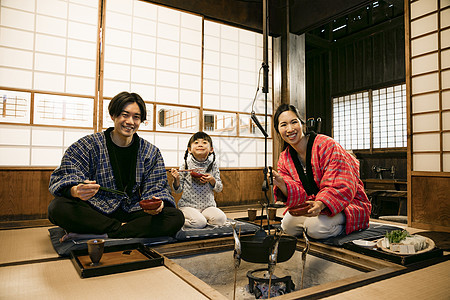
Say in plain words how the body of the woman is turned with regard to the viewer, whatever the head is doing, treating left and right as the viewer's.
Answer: facing the viewer and to the left of the viewer

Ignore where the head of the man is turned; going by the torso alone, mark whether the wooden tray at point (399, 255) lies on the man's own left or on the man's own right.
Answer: on the man's own left

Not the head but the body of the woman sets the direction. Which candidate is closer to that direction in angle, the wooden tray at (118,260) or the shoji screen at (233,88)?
the wooden tray

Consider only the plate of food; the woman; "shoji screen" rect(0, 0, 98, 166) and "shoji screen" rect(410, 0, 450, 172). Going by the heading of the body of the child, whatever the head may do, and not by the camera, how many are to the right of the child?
1

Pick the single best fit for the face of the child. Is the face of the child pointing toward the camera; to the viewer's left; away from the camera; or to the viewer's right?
toward the camera

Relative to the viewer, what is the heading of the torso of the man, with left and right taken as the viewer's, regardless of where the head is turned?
facing the viewer

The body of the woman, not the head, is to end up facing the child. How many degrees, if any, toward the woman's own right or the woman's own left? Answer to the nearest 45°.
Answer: approximately 45° to the woman's own right

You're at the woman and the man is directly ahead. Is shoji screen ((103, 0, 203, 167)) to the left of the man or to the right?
right

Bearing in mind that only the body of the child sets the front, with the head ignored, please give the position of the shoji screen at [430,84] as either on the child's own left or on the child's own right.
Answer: on the child's own left

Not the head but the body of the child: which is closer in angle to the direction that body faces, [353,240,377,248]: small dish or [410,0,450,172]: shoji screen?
the small dish

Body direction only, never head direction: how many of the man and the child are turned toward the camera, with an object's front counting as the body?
2

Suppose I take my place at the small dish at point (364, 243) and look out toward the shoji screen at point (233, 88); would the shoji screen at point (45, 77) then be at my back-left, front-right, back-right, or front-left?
front-left

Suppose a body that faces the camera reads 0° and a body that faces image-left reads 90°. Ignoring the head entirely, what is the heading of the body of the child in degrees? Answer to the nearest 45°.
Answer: approximately 0°

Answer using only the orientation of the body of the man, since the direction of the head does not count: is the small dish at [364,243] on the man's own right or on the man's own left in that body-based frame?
on the man's own left
